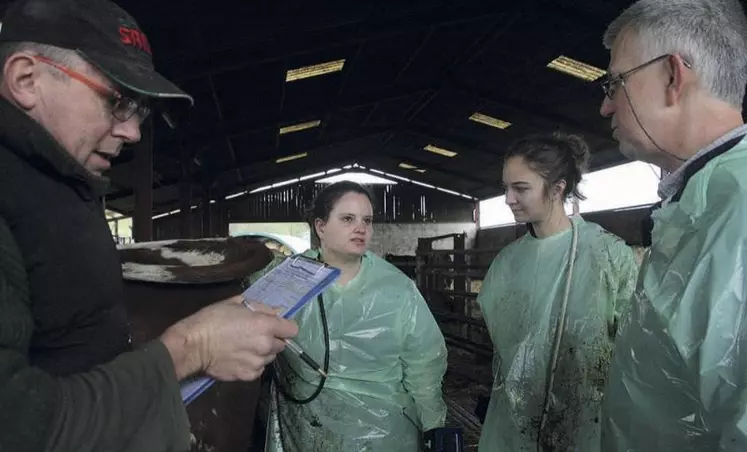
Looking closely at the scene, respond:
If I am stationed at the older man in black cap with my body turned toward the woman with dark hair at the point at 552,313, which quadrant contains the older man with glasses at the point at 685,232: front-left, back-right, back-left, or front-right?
front-right

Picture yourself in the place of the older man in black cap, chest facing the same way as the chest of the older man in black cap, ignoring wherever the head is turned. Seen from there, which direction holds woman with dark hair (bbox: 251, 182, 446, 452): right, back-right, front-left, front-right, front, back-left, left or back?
front-left

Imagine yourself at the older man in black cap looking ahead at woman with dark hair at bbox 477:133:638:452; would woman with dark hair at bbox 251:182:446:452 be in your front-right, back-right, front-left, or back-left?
front-left

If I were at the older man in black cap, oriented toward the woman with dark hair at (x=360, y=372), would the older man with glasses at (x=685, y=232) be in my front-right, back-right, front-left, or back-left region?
front-right

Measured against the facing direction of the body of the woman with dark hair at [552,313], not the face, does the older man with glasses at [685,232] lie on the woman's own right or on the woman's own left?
on the woman's own left

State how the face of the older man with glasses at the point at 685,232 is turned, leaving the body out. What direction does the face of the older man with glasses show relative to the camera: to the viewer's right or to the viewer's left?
to the viewer's left

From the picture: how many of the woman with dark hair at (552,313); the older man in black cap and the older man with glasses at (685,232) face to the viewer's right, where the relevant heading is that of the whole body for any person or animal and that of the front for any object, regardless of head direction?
1

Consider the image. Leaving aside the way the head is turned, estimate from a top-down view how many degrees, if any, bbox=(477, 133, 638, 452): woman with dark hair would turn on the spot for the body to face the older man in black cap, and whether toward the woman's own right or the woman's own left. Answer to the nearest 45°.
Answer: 0° — they already face them

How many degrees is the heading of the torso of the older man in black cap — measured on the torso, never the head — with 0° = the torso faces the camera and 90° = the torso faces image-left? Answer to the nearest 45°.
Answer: approximately 270°

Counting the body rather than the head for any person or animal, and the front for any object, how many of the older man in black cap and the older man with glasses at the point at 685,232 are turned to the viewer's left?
1

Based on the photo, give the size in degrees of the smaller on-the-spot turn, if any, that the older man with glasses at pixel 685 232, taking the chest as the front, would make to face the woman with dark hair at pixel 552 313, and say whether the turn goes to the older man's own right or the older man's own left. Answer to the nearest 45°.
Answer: approximately 45° to the older man's own right

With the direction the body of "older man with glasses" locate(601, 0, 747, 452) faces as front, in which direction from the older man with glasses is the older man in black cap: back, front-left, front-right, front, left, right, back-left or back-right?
front-left

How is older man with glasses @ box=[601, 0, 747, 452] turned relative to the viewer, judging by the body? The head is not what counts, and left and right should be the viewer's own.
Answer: facing to the left of the viewer

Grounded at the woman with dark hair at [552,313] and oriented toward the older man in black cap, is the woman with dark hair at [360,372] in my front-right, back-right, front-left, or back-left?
front-right

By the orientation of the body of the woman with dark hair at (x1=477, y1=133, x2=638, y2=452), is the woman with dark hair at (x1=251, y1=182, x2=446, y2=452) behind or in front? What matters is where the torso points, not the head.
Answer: in front

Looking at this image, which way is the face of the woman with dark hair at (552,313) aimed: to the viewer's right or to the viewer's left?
to the viewer's left
